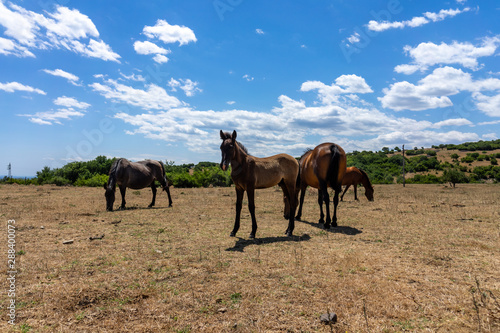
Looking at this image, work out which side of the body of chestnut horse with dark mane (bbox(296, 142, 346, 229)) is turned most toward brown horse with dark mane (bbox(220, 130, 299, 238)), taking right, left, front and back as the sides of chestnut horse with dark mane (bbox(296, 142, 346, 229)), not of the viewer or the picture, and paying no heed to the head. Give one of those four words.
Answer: left

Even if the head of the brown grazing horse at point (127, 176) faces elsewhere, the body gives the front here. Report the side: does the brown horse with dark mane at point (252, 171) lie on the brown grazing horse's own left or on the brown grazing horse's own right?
on the brown grazing horse's own left

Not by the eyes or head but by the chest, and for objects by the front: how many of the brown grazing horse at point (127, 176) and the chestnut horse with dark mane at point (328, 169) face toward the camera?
0

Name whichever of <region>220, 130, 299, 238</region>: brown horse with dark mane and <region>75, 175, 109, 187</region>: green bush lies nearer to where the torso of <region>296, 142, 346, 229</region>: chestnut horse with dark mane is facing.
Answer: the green bush

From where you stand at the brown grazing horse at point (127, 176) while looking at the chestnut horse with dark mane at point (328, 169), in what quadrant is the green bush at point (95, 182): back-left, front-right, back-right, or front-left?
back-left

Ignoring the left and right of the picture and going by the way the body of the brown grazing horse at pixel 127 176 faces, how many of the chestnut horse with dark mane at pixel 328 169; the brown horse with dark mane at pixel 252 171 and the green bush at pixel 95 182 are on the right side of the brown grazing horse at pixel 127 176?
1

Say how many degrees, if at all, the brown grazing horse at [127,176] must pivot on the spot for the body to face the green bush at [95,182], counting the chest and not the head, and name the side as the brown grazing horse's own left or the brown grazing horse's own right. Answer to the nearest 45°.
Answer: approximately 90° to the brown grazing horse's own right

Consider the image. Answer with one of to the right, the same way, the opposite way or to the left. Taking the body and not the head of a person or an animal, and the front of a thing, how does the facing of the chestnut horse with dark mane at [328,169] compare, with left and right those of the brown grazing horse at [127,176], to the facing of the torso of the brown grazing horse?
to the right

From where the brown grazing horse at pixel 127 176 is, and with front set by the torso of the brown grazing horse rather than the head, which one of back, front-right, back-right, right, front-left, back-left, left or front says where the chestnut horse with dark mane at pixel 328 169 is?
back-left

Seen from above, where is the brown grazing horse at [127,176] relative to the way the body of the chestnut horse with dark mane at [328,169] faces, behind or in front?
in front

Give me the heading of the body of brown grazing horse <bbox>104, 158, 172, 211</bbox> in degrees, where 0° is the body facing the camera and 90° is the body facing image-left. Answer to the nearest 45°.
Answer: approximately 90°

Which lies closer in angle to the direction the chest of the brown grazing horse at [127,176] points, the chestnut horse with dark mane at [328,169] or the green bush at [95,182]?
the green bush

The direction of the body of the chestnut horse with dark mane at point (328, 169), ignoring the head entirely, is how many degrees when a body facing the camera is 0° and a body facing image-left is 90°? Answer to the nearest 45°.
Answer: approximately 135°
